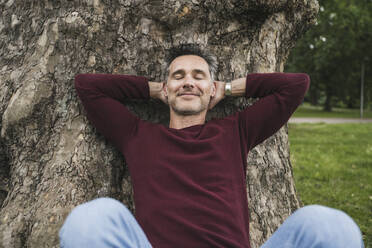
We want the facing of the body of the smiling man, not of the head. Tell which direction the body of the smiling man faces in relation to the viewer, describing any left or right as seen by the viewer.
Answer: facing the viewer

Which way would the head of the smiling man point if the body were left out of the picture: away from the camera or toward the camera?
toward the camera
